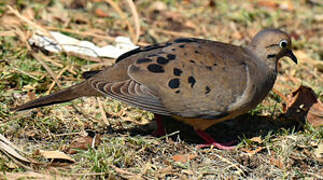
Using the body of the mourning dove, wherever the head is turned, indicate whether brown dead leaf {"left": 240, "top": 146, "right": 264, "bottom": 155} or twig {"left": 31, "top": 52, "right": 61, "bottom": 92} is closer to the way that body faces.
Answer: the brown dead leaf

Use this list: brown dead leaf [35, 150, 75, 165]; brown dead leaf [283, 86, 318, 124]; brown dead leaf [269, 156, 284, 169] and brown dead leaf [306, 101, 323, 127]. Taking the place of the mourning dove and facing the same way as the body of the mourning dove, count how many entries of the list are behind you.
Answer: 1

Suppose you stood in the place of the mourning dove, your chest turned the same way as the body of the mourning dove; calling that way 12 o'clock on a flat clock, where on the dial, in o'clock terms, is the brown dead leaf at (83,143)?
The brown dead leaf is roughly at 6 o'clock from the mourning dove.

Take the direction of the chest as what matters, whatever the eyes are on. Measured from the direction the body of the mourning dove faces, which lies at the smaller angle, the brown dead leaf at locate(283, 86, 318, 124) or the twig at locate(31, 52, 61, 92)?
the brown dead leaf

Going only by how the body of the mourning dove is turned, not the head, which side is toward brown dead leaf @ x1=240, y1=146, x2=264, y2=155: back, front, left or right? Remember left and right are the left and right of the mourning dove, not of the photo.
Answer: front

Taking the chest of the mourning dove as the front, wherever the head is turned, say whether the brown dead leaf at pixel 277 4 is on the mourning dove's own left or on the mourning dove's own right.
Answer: on the mourning dove's own left

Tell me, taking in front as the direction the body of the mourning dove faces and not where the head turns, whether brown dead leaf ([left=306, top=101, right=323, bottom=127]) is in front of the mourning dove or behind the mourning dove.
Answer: in front

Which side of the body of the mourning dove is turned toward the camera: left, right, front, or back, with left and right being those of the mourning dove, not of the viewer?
right

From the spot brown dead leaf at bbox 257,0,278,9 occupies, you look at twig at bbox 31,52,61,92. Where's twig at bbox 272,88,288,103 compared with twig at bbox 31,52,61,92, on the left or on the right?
left

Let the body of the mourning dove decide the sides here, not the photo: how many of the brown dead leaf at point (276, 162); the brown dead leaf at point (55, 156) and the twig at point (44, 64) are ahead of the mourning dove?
1

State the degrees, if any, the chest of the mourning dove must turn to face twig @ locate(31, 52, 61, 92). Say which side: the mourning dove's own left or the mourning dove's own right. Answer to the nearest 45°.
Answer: approximately 135° to the mourning dove's own left

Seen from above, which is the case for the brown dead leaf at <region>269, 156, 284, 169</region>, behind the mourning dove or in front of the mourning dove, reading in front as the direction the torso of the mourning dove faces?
in front

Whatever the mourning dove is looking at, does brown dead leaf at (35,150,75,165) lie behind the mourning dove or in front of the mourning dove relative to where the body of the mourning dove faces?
behind

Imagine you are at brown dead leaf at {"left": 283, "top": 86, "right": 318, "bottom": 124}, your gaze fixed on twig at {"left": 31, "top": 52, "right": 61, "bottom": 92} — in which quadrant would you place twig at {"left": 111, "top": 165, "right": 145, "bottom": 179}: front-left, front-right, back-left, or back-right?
front-left
